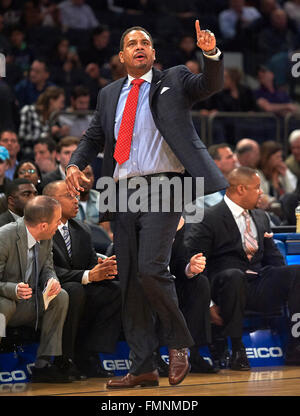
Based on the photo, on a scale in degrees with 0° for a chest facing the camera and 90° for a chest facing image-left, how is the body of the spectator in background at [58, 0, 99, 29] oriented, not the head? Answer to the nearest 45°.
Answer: approximately 0°

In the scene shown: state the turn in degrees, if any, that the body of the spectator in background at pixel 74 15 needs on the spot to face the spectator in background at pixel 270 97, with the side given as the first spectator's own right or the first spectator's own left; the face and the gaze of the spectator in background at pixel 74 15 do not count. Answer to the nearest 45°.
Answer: approximately 90° to the first spectator's own left

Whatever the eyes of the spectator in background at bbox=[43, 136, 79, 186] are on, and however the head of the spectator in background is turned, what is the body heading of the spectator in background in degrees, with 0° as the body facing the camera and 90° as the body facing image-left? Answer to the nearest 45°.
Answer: approximately 315°

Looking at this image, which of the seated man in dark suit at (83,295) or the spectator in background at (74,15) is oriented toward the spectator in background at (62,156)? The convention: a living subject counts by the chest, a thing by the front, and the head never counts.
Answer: the spectator in background at (74,15)

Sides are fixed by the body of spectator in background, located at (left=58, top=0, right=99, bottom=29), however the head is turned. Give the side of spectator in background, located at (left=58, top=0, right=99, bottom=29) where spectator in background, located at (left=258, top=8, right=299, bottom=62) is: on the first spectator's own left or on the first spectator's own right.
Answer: on the first spectator's own left

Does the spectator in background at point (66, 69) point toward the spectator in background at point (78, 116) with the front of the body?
yes

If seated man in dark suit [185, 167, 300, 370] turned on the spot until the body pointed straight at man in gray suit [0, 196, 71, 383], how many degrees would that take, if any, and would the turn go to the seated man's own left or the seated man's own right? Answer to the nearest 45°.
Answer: approximately 90° to the seated man's own right

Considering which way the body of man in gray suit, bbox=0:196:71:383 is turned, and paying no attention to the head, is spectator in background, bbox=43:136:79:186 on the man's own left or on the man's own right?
on the man's own left

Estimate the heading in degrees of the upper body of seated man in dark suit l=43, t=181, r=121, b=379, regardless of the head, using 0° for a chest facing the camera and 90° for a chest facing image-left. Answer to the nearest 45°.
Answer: approximately 315°
